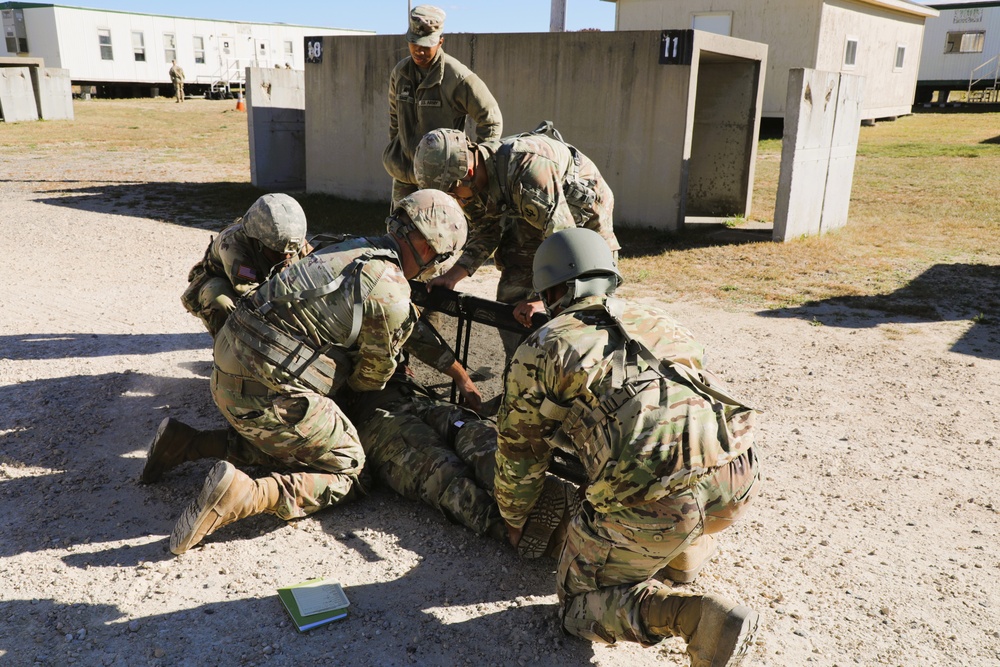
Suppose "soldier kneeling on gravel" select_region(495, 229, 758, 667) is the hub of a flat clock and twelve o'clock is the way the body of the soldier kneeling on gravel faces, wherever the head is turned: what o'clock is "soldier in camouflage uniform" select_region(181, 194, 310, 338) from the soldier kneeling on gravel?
The soldier in camouflage uniform is roughly at 12 o'clock from the soldier kneeling on gravel.

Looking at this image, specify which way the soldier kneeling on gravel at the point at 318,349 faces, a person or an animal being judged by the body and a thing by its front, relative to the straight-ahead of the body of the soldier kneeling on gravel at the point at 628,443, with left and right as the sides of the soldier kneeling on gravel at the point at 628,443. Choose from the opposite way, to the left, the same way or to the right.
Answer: to the right

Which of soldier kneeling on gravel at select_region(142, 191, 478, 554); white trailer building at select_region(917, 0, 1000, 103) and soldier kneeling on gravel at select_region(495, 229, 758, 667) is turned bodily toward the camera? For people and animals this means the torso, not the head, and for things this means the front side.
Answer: the white trailer building

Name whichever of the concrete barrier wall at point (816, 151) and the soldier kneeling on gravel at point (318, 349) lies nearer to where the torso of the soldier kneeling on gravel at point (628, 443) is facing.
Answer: the soldier kneeling on gravel

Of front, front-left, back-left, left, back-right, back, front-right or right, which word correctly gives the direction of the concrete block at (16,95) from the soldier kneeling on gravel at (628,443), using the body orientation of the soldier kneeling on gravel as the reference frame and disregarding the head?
front

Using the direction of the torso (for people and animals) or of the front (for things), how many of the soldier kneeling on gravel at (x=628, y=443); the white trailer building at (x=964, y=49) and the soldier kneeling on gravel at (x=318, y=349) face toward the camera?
1

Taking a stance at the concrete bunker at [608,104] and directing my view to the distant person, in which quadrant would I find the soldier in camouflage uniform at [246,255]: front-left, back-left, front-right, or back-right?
back-left

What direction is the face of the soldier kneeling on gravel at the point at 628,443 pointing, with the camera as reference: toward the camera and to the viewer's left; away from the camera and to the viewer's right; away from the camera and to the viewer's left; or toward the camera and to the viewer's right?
away from the camera and to the viewer's left

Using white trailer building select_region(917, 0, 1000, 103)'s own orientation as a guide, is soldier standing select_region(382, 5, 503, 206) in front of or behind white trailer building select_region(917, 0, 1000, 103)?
in front

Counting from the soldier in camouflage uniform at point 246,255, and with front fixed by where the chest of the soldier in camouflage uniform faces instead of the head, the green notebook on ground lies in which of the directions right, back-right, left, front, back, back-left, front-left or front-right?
front-right

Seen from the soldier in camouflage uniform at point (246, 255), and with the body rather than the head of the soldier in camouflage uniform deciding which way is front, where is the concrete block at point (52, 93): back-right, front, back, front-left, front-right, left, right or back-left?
back-left

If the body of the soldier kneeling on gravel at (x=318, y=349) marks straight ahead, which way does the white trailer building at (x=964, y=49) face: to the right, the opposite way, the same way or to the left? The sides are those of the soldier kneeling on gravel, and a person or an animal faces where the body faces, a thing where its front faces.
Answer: the opposite way

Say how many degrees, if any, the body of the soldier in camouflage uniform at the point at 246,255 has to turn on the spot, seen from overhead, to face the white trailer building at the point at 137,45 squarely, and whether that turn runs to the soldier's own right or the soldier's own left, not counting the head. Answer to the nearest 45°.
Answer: approximately 135° to the soldier's own left

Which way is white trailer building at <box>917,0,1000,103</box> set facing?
toward the camera

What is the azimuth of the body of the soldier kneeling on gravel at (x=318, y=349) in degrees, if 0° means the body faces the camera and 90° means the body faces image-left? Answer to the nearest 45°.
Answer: approximately 225°

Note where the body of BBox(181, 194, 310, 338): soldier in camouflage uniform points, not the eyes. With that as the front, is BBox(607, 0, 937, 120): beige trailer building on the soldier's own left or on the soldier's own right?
on the soldier's own left

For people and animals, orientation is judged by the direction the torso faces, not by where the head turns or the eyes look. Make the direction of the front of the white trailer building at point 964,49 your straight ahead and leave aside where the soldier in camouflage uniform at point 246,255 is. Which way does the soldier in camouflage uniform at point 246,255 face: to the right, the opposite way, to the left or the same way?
to the left
